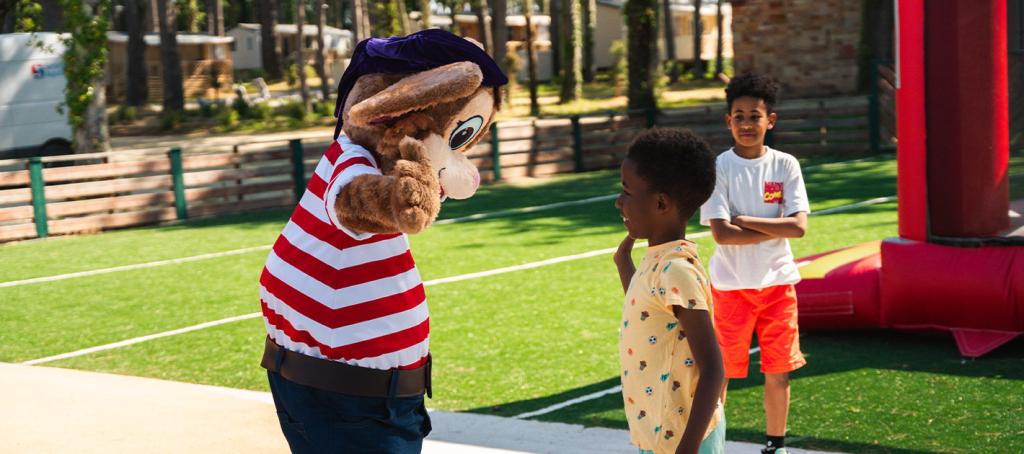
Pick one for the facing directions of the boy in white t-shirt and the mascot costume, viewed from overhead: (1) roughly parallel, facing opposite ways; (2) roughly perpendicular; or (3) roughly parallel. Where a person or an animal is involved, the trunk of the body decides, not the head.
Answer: roughly perpendicular

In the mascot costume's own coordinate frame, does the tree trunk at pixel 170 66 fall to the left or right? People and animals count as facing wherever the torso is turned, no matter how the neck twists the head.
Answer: on its left

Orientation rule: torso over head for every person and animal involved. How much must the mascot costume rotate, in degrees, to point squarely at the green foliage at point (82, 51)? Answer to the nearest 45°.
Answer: approximately 90° to its left

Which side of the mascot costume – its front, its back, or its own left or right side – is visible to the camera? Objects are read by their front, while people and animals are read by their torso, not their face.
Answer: right

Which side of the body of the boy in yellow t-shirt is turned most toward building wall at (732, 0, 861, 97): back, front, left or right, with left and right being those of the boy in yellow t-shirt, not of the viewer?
right

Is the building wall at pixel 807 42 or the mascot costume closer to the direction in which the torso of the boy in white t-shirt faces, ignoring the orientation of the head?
the mascot costume

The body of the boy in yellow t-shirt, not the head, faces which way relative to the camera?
to the viewer's left

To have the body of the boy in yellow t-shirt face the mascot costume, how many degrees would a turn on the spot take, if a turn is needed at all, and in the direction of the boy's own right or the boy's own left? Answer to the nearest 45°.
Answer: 0° — they already face it

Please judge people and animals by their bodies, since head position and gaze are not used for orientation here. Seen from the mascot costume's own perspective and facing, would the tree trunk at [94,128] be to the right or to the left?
on its left
